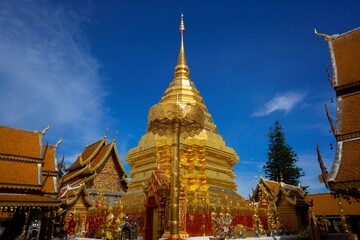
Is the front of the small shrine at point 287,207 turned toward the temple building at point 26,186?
yes

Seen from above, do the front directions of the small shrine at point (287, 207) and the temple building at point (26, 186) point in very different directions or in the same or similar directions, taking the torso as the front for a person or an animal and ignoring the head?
very different directions

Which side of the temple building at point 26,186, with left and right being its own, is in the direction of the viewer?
right

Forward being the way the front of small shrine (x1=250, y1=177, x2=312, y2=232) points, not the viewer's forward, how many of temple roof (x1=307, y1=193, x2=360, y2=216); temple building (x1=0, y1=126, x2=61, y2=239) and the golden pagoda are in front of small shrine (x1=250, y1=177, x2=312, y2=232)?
2

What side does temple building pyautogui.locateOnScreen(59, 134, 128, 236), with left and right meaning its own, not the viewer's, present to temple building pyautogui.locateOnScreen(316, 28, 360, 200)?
front

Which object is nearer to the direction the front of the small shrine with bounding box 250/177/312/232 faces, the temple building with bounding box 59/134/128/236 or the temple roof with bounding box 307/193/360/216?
the temple building

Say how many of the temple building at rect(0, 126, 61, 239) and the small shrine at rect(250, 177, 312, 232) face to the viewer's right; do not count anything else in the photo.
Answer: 1

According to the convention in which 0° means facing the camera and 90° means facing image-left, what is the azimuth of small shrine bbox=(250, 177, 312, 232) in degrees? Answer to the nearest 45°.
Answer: approximately 45°

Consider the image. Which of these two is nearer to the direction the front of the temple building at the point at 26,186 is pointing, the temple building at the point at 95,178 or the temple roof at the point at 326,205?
the temple roof

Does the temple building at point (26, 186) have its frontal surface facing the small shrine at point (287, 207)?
yes

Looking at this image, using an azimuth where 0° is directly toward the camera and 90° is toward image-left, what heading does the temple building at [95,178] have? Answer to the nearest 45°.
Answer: approximately 315°
